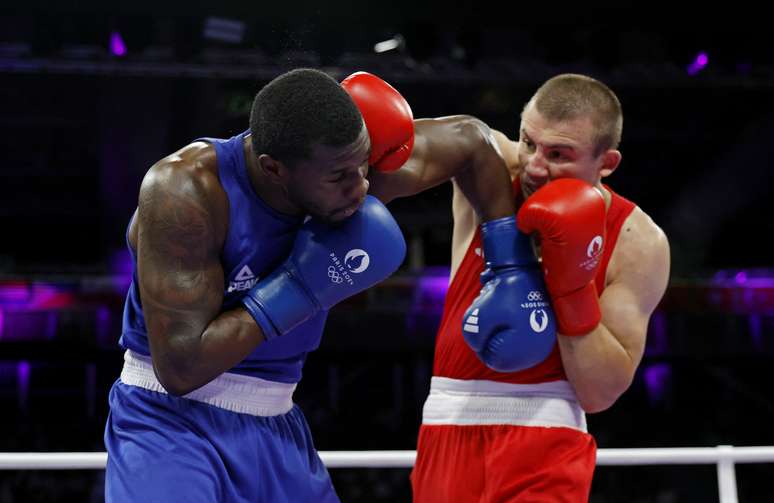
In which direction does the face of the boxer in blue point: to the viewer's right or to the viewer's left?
to the viewer's right

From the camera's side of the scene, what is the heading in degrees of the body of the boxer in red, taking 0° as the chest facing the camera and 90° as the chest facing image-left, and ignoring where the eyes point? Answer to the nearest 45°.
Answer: approximately 45°
